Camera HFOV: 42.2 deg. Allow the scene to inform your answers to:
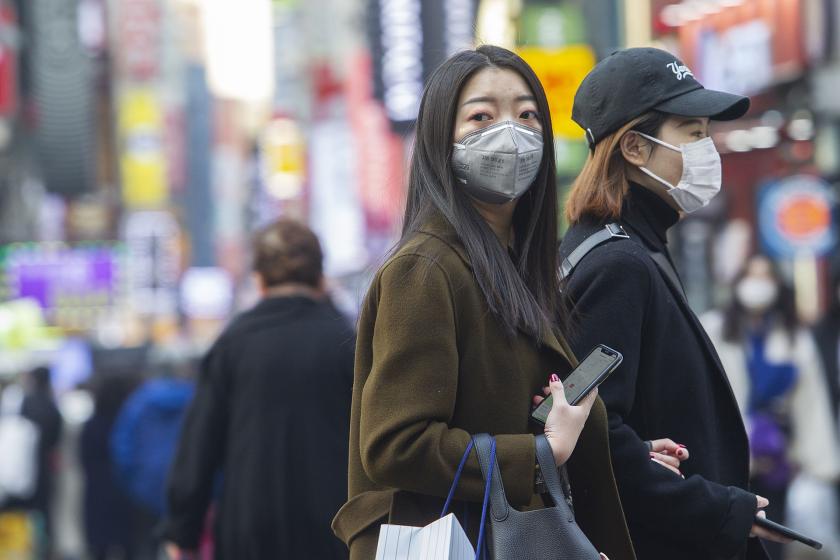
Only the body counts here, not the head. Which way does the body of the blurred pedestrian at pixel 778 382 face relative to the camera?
toward the camera

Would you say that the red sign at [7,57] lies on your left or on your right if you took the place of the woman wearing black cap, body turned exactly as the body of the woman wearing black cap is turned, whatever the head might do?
on your left

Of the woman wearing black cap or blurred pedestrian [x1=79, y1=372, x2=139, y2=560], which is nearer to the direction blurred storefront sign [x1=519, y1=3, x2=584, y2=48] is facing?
the woman wearing black cap

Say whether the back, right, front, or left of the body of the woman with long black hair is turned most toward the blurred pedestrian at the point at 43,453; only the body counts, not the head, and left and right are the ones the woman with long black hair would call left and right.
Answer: back

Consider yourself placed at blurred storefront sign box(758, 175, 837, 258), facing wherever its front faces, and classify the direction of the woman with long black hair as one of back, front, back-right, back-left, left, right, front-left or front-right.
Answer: front

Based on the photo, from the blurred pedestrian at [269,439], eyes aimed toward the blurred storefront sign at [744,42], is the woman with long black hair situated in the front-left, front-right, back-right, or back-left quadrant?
back-right

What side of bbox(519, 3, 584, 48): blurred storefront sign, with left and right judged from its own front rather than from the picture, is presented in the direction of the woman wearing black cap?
front

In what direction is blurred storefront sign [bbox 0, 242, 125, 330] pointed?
toward the camera

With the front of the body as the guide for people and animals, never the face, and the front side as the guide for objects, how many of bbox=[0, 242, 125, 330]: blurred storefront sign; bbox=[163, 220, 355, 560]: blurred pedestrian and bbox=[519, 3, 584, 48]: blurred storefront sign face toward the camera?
2

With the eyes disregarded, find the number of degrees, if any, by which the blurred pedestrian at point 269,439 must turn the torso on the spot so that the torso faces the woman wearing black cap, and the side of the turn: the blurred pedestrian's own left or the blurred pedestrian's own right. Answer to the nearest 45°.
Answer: approximately 135° to the blurred pedestrian's own right

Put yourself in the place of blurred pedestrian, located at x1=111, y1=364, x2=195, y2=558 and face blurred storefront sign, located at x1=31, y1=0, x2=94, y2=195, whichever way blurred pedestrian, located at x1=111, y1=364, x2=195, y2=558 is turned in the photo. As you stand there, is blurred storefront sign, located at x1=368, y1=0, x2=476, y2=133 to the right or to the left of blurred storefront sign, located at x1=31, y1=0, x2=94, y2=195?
right

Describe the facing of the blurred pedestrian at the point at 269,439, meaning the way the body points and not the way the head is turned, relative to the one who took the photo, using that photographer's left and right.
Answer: facing away from the viewer

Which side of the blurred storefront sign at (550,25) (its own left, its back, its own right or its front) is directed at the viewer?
front

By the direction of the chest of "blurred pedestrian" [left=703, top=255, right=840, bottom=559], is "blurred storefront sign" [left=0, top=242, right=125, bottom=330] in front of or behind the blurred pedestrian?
behind

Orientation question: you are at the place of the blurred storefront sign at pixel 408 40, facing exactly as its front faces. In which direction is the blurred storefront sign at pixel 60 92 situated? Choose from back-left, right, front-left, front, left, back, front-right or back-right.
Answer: back-right

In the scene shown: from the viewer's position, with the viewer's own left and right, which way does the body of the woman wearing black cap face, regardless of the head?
facing to the right of the viewer

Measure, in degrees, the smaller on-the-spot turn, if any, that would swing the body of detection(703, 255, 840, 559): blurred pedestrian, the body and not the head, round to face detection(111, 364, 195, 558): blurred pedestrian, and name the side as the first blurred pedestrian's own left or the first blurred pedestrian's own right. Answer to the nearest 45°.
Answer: approximately 90° to the first blurred pedestrian's own right

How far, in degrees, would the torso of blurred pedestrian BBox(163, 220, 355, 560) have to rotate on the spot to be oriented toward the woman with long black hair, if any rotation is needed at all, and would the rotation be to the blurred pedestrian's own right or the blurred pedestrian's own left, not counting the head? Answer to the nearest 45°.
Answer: approximately 180°
